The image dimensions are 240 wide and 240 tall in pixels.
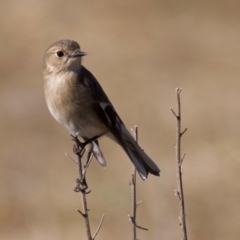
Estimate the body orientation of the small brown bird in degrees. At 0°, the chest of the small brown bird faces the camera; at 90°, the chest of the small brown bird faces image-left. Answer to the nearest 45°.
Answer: approximately 45°
